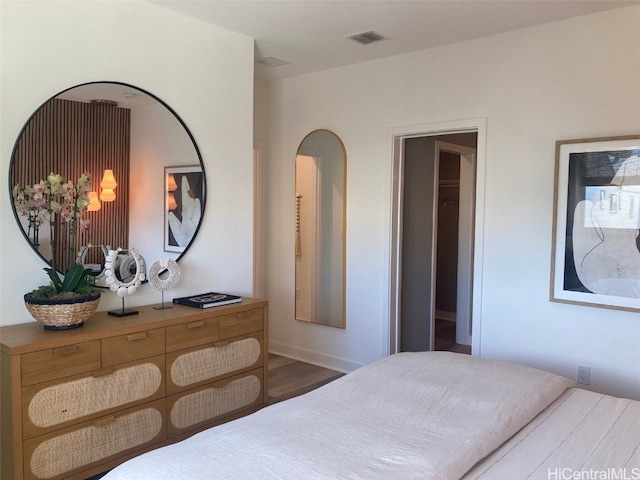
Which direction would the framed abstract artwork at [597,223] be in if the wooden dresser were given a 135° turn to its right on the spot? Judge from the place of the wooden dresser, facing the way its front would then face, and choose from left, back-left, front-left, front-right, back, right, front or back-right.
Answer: back

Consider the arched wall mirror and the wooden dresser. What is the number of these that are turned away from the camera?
0

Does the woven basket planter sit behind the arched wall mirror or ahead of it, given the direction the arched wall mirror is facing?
ahead

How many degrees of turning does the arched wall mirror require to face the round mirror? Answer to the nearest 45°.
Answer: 0° — it already faces it

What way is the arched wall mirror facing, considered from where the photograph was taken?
facing the viewer and to the left of the viewer

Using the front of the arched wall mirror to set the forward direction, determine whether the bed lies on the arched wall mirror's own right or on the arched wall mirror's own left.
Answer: on the arched wall mirror's own left

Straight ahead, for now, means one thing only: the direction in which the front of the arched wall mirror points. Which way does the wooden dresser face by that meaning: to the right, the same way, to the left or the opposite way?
to the left

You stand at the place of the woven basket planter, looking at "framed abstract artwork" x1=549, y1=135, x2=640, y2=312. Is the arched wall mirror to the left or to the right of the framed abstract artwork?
left

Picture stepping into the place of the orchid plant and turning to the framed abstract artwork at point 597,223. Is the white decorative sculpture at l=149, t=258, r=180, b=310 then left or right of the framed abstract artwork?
left

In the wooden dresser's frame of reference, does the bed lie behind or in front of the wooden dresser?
in front

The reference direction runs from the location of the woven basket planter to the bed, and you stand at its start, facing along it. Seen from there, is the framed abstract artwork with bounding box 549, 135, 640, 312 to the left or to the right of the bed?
left
